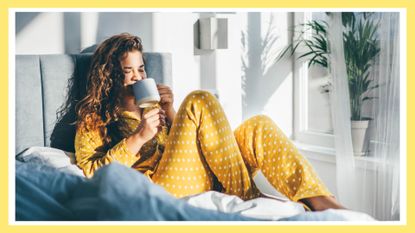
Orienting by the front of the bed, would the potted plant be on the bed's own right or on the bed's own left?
on the bed's own left

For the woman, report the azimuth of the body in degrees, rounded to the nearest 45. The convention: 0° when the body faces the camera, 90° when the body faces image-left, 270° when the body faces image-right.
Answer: approximately 270°

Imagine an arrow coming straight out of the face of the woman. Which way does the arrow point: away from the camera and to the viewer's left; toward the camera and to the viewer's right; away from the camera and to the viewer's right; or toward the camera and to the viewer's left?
toward the camera and to the viewer's right

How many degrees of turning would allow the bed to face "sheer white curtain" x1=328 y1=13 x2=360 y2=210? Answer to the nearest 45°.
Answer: approximately 90° to its left

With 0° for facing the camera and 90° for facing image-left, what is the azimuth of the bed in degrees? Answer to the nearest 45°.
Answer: approximately 315°

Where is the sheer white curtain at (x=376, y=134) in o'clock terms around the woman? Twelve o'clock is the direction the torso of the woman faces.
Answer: The sheer white curtain is roughly at 12 o'clock from the woman.
